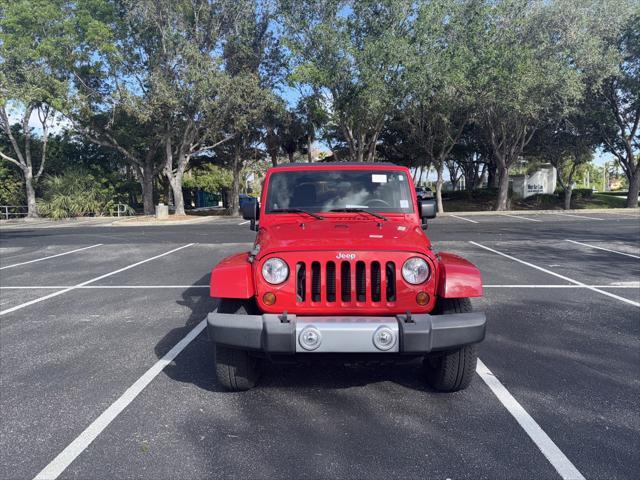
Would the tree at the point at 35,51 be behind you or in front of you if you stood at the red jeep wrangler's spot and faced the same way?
behind

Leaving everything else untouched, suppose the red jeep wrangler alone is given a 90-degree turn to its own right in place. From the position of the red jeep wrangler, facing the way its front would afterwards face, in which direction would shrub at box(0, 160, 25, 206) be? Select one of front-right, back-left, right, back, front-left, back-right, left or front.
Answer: front-right

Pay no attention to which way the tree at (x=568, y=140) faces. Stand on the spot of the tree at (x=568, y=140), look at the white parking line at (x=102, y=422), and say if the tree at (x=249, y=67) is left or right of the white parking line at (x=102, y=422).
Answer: right

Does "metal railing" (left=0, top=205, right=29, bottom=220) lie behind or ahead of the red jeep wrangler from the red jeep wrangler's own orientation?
behind

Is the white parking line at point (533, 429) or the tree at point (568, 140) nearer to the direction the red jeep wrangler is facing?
the white parking line

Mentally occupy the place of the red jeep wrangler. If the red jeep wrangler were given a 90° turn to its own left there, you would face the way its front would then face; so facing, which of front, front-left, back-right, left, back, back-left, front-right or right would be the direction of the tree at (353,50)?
left

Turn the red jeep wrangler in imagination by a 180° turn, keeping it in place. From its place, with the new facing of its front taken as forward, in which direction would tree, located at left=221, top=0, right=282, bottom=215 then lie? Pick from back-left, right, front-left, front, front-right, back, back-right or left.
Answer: front

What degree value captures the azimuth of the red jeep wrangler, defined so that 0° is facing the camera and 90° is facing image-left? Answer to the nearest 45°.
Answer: approximately 0°
